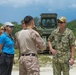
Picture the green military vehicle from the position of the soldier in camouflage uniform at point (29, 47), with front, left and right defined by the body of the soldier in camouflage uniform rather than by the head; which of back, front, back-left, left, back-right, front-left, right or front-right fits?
front-left

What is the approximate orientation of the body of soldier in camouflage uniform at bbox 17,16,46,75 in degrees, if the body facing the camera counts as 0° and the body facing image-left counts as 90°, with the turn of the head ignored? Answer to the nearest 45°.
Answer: approximately 225°

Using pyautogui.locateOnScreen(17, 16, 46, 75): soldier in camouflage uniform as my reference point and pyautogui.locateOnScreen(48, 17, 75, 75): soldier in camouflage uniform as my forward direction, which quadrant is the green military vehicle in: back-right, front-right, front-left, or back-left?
front-left

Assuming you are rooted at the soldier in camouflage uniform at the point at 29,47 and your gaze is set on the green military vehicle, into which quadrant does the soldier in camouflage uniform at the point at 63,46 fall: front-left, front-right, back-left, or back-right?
front-right
